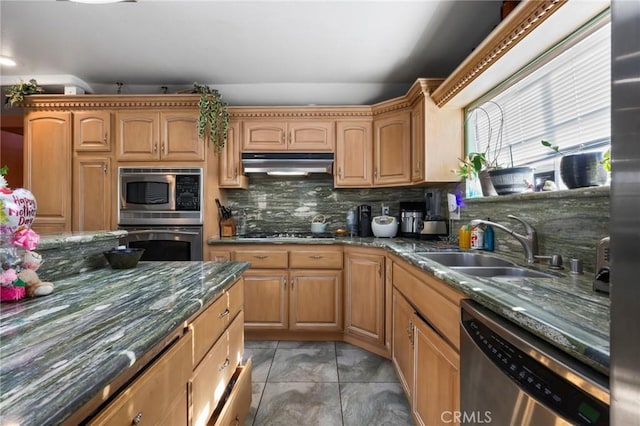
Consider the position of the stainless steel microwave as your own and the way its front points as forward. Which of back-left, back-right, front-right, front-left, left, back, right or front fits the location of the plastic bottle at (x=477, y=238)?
front-left

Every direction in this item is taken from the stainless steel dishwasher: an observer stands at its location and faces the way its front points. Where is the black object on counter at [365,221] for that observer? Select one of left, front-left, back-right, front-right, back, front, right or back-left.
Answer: right

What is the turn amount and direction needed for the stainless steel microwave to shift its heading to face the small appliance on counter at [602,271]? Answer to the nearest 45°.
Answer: approximately 45° to its left

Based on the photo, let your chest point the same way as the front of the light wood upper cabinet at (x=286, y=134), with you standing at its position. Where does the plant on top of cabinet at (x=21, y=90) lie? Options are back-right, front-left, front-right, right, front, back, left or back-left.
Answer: right

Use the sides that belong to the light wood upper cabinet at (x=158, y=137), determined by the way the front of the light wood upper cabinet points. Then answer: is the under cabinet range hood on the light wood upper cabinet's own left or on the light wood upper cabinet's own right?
on the light wood upper cabinet's own left

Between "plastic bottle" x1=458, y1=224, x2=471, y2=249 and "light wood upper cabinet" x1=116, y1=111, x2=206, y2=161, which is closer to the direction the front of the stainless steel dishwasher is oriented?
the light wood upper cabinet

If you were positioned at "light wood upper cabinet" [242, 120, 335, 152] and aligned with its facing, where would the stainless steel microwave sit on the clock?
The stainless steel microwave is roughly at 3 o'clock from the light wood upper cabinet.

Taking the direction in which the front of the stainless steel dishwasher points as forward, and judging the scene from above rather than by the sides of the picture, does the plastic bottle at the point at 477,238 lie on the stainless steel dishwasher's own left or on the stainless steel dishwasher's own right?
on the stainless steel dishwasher's own right

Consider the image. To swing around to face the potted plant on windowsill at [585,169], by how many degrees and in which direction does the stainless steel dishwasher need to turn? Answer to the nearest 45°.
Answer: approximately 135° to its right

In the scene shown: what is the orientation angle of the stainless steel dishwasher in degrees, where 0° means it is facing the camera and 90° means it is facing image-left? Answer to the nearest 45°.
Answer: approximately 45°

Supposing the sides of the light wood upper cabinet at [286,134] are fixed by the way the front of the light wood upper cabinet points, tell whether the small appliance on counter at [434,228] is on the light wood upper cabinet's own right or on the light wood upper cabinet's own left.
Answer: on the light wood upper cabinet's own left

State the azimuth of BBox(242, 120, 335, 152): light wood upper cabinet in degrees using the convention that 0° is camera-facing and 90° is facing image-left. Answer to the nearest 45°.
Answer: approximately 0°

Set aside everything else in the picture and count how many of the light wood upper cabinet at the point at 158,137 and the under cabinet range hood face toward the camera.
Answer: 2

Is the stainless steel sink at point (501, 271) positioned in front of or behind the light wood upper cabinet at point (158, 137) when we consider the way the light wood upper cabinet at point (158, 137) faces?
in front
